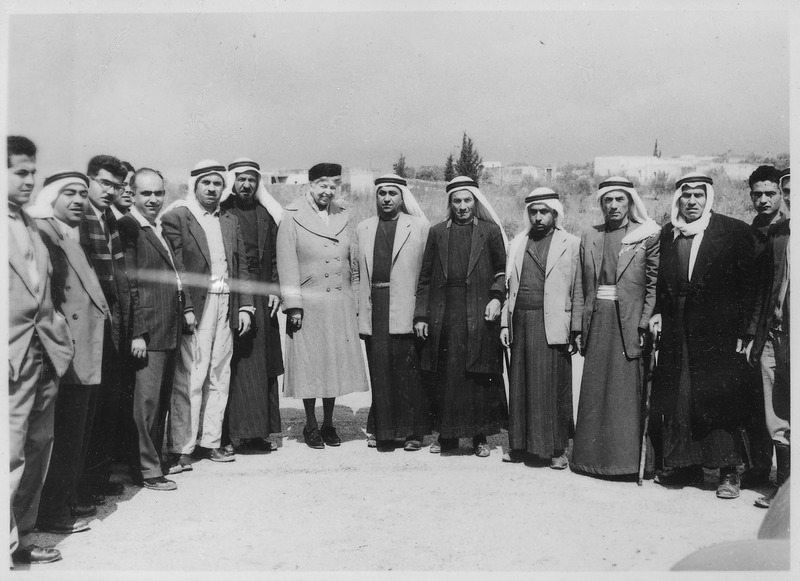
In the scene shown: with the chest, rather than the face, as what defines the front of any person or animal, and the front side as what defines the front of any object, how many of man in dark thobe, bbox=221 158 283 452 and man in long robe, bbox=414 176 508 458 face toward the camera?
2

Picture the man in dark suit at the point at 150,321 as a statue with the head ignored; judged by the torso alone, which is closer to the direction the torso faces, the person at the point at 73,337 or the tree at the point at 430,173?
the person

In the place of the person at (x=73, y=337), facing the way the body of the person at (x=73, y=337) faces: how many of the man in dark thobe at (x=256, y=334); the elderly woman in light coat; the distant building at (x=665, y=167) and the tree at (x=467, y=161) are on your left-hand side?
4

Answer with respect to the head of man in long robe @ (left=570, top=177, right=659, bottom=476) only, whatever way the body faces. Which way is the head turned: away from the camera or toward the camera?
toward the camera

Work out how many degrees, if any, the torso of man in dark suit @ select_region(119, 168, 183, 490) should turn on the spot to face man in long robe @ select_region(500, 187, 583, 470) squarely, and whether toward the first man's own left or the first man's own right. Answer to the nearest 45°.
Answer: approximately 45° to the first man's own left

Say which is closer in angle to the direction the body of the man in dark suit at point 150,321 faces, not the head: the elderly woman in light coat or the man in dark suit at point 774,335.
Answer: the man in dark suit

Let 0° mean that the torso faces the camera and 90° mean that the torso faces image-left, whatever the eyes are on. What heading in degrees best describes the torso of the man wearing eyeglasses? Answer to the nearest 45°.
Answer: approximately 315°

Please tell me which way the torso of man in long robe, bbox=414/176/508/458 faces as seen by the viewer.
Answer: toward the camera

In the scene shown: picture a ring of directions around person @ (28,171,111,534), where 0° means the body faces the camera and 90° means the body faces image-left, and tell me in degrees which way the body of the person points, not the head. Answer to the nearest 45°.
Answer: approximately 315°

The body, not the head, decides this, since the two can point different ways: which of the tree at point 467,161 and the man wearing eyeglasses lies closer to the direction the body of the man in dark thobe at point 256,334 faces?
the man wearing eyeglasses

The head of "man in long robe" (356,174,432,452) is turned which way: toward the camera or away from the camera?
toward the camera

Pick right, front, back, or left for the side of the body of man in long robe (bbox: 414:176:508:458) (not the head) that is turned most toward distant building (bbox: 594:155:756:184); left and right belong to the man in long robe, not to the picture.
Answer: back

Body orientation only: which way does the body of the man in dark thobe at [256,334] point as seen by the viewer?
toward the camera

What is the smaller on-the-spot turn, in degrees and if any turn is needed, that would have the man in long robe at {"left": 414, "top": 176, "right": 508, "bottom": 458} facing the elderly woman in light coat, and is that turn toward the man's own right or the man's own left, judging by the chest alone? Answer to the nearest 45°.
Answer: approximately 90° to the man's own right
